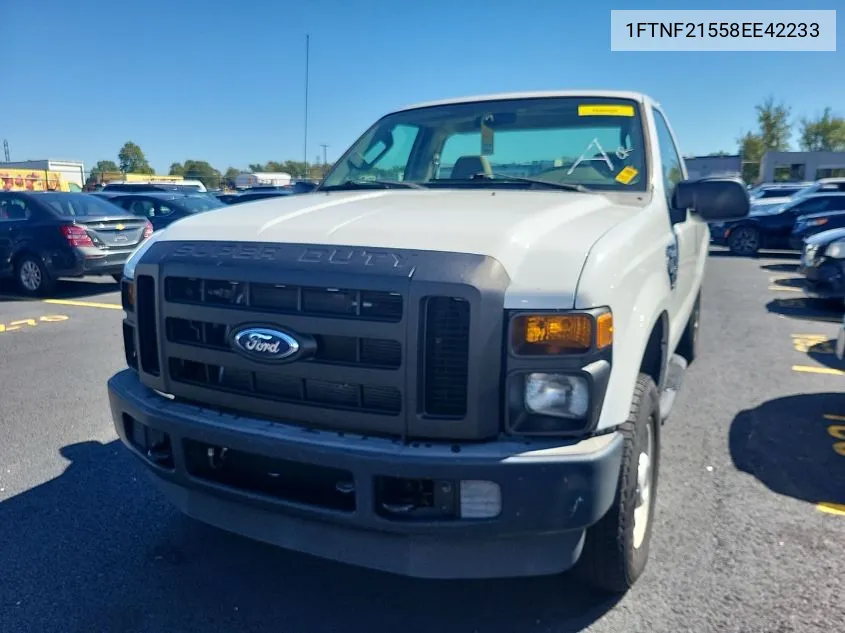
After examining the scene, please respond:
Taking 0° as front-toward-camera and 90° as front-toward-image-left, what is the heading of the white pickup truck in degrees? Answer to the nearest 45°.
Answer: approximately 45°

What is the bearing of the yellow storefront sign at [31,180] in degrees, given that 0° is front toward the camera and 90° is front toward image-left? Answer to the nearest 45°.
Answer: approximately 0°

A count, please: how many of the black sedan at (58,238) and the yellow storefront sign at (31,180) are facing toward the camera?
1

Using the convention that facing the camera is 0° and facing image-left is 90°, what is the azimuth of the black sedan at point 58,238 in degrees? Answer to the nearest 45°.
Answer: approximately 135°

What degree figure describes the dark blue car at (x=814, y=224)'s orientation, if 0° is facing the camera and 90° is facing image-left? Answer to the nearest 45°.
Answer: approximately 45°

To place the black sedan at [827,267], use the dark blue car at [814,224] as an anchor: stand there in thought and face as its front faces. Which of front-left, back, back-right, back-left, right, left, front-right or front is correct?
front-left

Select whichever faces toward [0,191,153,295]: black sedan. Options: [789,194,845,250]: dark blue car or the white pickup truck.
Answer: [789,194,845,250]: dark blue car

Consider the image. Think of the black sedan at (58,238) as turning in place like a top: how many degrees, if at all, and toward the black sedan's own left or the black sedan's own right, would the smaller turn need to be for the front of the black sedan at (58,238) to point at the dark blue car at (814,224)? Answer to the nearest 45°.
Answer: approximately 135° to the black sedan's own right

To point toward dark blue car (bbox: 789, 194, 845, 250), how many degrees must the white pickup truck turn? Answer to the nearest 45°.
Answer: approximately 180°

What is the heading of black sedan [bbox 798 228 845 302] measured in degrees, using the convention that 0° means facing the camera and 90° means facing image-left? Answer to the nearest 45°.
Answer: approximately 45°

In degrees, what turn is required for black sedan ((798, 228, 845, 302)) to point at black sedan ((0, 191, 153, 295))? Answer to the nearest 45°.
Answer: approximately 45° to its right

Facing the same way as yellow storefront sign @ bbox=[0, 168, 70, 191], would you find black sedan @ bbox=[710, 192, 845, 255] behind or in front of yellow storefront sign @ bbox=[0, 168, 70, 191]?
in front

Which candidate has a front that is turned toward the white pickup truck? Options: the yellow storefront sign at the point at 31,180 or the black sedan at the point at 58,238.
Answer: the yellow storefront sign

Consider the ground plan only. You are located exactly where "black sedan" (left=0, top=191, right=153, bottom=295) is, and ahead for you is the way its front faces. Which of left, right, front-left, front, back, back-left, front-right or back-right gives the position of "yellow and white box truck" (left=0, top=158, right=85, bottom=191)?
front-right
